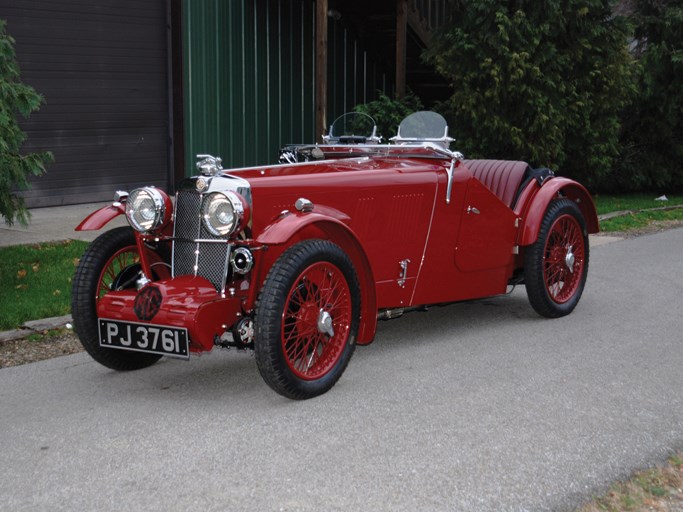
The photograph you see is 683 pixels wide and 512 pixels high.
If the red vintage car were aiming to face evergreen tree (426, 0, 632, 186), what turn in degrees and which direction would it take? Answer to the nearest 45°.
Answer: approximately 135° to its right

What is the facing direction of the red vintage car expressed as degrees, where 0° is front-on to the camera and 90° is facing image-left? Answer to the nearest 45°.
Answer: approximately 45°

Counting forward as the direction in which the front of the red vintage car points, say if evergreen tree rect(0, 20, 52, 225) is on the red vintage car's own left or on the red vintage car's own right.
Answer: on the red vintage car's own right

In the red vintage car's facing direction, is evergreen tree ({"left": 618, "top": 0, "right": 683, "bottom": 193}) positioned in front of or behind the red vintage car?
behind

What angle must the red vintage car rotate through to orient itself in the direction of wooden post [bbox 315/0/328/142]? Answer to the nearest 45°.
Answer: approximately 135° to its right

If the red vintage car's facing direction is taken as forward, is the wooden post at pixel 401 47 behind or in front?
behind
